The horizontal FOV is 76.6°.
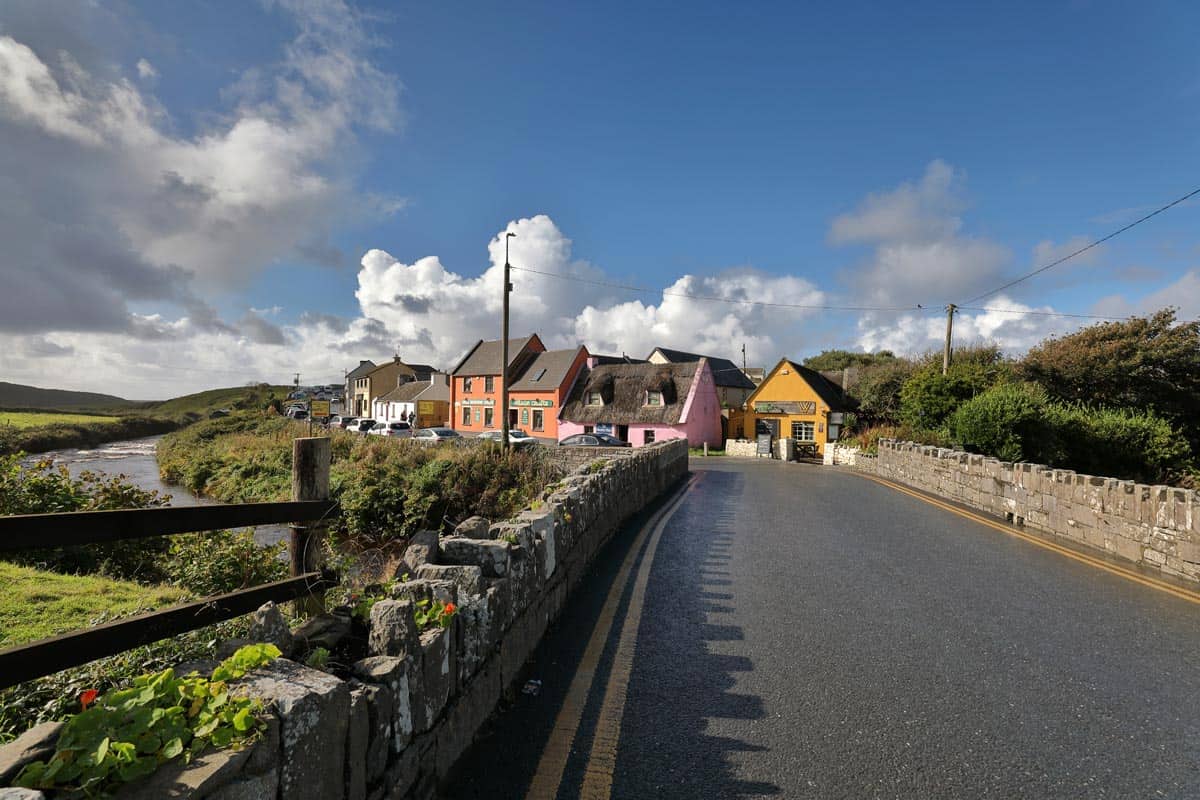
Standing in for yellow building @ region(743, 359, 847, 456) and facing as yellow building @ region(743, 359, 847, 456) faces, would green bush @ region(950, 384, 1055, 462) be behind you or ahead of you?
ahead

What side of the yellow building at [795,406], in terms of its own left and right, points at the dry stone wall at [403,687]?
front

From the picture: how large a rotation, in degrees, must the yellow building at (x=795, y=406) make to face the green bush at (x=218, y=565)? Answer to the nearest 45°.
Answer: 0° — it already faces it

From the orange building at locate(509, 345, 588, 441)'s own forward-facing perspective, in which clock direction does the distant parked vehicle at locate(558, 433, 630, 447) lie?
The distant parked vehicle is roughly at 10 o'clock from the orange building.

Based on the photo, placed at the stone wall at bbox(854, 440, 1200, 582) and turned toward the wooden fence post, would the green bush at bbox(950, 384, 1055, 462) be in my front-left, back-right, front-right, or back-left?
back-right

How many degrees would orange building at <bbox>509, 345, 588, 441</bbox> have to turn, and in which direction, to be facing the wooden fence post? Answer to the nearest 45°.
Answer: approximately 45° to its left

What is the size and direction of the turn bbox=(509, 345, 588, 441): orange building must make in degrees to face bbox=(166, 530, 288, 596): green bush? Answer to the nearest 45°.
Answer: approximately 45° to its left

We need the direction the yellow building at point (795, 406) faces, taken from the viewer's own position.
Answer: facing the viewer

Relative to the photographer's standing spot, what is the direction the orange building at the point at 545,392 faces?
facing the viewer and to the left of the viewer

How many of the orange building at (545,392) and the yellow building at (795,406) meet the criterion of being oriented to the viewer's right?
0

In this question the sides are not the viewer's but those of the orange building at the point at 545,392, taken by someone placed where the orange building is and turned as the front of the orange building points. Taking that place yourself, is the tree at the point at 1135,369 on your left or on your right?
on your left

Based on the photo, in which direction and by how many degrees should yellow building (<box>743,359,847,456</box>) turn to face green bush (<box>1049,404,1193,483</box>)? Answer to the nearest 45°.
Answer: approximately 45° to its left

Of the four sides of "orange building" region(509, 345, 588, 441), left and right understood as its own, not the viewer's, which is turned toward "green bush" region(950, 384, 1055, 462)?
left

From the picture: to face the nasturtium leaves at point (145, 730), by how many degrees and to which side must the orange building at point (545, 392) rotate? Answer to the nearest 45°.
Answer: approximately 45° to its left
